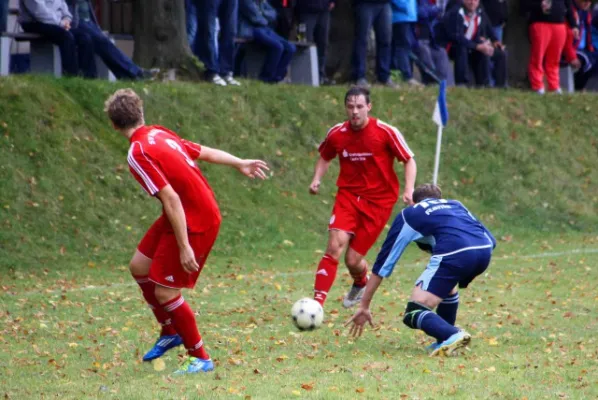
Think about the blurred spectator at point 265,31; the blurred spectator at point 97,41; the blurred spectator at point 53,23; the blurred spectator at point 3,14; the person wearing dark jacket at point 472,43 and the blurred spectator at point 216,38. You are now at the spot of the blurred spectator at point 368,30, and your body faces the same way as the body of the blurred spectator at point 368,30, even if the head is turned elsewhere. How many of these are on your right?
5

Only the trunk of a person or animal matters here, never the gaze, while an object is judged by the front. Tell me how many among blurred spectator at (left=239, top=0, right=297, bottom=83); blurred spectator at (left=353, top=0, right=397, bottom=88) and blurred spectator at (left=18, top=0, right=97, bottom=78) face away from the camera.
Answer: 0

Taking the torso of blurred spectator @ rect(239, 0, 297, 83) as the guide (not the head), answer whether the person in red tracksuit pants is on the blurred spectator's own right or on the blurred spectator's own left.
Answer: on the blurred spectator's own left

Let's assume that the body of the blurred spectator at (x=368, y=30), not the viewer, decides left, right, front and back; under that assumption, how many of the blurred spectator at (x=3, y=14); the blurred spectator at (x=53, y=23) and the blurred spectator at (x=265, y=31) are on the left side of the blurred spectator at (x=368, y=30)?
0

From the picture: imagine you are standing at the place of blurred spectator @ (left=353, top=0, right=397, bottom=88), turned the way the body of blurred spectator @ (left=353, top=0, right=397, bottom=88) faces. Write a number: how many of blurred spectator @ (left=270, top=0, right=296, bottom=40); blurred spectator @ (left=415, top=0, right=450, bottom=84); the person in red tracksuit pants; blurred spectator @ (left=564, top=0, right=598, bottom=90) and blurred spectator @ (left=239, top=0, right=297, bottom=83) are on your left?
3

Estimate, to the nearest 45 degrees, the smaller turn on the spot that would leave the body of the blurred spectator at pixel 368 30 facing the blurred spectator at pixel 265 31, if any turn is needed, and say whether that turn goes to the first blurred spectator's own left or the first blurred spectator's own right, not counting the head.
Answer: approximately 90° to the first blurred spectator's own right

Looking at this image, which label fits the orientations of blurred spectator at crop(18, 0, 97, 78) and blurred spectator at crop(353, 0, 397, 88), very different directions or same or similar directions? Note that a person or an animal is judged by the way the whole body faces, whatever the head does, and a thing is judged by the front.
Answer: same or similar directions

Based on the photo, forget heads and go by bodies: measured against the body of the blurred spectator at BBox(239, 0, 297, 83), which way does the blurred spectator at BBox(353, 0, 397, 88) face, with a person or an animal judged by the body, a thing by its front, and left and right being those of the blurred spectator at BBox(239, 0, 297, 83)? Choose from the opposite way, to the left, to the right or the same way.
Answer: the same way

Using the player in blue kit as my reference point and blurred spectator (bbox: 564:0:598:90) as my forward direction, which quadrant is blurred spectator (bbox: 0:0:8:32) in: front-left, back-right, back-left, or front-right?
front-left

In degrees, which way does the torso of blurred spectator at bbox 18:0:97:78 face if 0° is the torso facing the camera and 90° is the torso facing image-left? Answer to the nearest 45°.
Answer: approximately 315°

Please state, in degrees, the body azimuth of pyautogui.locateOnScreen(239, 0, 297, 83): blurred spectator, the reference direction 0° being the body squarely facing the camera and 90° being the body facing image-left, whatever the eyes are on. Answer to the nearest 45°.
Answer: approximately 315°

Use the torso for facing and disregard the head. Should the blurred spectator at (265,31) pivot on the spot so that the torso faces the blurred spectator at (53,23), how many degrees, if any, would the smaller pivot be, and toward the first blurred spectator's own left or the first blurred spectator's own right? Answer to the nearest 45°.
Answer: approximately 90° to the first blurred spectator's own right

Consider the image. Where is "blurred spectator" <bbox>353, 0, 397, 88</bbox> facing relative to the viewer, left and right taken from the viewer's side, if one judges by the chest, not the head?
facing the viewer and to the right of the viewer

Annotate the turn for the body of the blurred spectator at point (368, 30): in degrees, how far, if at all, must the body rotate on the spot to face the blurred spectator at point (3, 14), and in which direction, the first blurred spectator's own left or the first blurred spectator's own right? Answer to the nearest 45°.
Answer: approximately 90° to the first blurred spectator's own right

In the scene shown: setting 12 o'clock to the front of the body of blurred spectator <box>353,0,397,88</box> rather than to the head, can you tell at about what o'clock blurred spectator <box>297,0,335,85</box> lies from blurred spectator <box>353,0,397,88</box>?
blurred spectator <box>297,0,335,85</box> is roughly at 4 o'clock from blurred spectator <box>353,0,397,88</box>.

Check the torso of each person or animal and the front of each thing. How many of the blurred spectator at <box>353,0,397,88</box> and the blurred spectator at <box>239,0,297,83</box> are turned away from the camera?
0

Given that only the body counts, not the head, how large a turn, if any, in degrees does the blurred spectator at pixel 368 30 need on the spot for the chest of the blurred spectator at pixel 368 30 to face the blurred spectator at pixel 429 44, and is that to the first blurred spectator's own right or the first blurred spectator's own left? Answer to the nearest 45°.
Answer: approximately 90° to the first blurred spectator's own left

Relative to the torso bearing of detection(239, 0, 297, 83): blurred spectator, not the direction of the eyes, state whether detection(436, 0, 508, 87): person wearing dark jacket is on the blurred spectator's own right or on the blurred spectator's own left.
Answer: on the blurred spectator's own left

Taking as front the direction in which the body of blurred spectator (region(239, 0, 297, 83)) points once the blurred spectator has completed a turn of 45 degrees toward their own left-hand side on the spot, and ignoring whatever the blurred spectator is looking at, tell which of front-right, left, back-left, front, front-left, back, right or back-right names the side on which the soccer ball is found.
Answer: right

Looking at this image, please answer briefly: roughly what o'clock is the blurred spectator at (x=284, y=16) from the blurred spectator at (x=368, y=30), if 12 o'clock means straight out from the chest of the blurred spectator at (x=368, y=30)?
the blurred spectator at (x=284, y=16) is roughly at 4 o'clock from the blurred spectator at (x=368, y=30).
